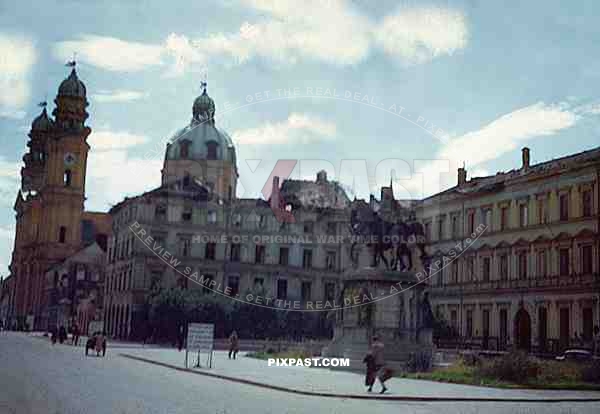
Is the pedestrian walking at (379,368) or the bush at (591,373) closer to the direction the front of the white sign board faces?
the pedestrian walking

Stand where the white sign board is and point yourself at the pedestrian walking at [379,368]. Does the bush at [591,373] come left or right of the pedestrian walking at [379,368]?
left

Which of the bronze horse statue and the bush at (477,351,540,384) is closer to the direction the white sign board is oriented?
the bush

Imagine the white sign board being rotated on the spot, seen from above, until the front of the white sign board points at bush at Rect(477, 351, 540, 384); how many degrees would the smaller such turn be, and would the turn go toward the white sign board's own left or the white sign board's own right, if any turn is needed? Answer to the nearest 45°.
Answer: approximately 45° to the white sign board's own left

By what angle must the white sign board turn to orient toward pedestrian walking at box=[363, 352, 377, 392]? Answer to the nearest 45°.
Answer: approximately 45° to its left

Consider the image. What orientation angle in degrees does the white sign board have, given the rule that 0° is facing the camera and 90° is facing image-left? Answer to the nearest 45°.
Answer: approximately 0°

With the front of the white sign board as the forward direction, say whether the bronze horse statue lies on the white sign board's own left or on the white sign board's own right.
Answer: on the white sign board's own left

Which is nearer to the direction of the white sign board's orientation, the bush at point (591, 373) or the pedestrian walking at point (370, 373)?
the pedestrian walking

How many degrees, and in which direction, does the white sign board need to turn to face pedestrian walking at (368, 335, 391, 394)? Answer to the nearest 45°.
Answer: approximately 45° to its left

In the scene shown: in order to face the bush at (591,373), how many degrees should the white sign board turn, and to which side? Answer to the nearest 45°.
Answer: approximately 90° to its left
